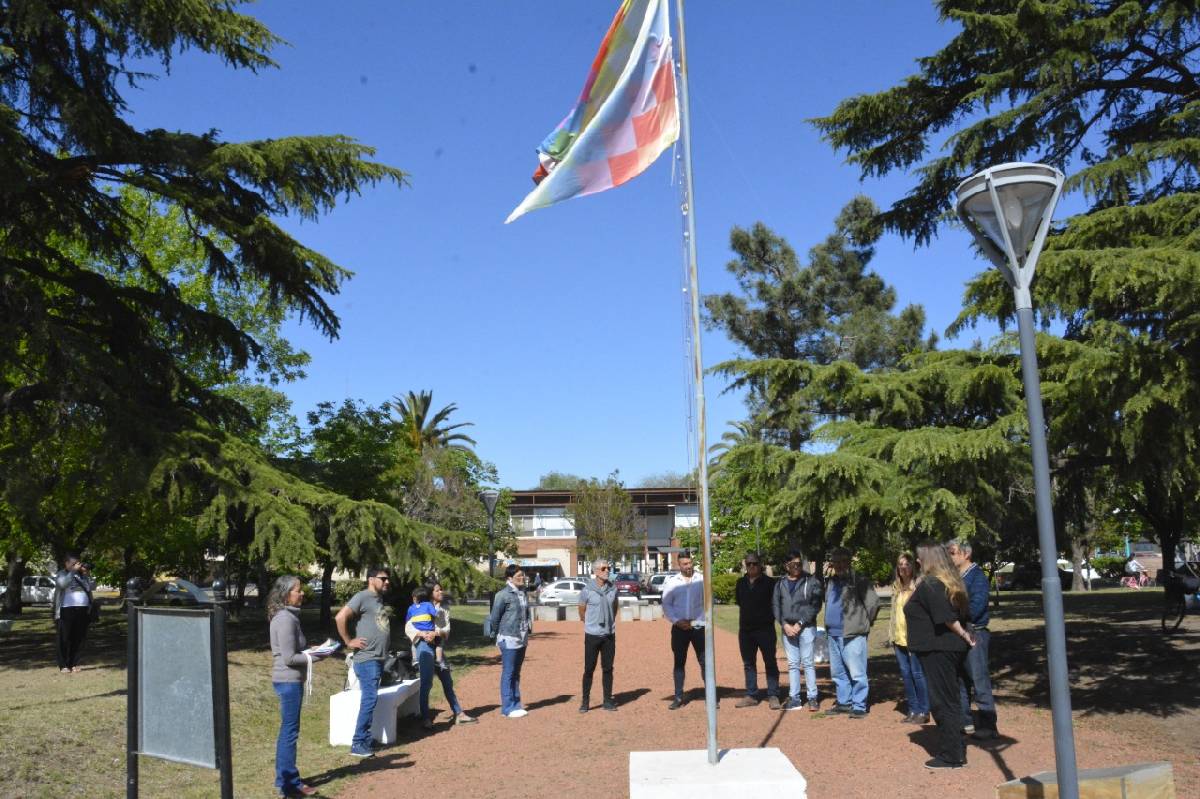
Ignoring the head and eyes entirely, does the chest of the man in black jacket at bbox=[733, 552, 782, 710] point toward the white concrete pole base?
yes

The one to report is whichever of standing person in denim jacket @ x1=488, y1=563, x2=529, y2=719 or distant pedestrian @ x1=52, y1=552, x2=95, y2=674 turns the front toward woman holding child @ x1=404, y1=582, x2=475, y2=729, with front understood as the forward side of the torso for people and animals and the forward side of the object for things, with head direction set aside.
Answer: distant pedestrian @ x1=52, y1=552, x2=95, y2=674

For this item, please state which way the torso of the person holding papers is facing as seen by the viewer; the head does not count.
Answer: to the viewer's right

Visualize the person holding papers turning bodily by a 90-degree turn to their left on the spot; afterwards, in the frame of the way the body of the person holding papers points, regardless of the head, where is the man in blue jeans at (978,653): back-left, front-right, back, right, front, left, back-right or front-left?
right

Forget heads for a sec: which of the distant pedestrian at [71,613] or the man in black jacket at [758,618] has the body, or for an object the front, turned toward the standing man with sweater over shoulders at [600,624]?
the distant pedestrian at [71,613]

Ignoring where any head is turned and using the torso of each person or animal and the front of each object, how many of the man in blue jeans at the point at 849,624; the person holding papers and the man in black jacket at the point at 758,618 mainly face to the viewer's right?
1

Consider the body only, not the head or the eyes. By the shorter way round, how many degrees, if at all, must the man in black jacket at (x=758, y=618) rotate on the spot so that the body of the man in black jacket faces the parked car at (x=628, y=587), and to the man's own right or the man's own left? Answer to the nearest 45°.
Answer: approximately 180°

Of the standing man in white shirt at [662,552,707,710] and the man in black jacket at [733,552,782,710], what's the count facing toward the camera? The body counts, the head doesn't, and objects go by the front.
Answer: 2

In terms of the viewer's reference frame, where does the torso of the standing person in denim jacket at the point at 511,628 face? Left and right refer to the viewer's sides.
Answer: facing the viewer and to the right of the viewer

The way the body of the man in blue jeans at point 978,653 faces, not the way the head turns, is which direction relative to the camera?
to the viewer's left

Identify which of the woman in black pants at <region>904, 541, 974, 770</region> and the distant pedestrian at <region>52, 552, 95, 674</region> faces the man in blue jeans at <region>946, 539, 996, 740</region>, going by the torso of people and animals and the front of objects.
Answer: the distant pedestrian

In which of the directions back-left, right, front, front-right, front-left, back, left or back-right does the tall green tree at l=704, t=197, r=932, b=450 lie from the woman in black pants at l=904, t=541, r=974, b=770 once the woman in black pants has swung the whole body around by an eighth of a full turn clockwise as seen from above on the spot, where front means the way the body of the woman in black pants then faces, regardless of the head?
front-right

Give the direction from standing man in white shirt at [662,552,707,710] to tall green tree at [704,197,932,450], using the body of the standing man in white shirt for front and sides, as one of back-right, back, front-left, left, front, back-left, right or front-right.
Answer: back

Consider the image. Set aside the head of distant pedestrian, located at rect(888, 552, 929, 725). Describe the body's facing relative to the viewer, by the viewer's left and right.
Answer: facing the viewer and to the left of the viewer

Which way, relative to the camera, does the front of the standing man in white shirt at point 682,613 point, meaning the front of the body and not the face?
toward the camera

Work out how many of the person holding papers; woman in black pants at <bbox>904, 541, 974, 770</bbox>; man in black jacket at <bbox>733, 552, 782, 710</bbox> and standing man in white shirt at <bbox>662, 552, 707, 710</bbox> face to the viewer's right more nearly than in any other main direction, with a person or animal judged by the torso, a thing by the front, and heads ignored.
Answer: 1

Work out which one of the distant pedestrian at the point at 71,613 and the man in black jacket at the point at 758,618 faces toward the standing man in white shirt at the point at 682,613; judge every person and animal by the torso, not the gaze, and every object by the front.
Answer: the distant pedestrian at the point at 71,613

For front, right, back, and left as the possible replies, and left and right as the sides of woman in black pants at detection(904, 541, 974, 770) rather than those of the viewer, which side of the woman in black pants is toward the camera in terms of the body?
left

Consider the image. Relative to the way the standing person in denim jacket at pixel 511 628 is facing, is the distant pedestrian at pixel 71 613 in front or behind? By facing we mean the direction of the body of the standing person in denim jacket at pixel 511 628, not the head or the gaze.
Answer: behind

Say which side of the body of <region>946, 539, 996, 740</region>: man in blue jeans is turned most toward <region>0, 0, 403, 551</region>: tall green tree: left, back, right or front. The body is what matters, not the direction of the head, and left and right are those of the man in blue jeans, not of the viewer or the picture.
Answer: front

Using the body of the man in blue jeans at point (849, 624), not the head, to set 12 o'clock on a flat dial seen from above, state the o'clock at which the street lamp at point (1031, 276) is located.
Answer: The street lamp is roughly at 10 o'clock from the man in blue jeans.
